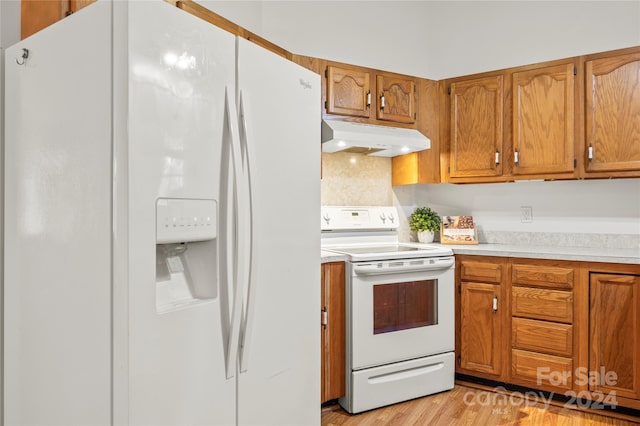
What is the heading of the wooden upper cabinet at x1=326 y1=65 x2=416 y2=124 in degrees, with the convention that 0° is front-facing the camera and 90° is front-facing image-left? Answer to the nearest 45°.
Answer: approximately 315°

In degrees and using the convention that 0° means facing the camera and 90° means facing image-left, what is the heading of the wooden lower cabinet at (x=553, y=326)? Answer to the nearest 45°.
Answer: approximately 45°

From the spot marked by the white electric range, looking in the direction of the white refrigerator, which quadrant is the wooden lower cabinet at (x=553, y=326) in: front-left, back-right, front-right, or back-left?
back-left

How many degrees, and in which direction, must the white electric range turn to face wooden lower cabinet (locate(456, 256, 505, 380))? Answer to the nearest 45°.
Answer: approximately 90° to its left

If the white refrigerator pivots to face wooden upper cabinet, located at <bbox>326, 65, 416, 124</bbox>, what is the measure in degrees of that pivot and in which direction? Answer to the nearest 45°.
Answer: approximately 90° to its left
